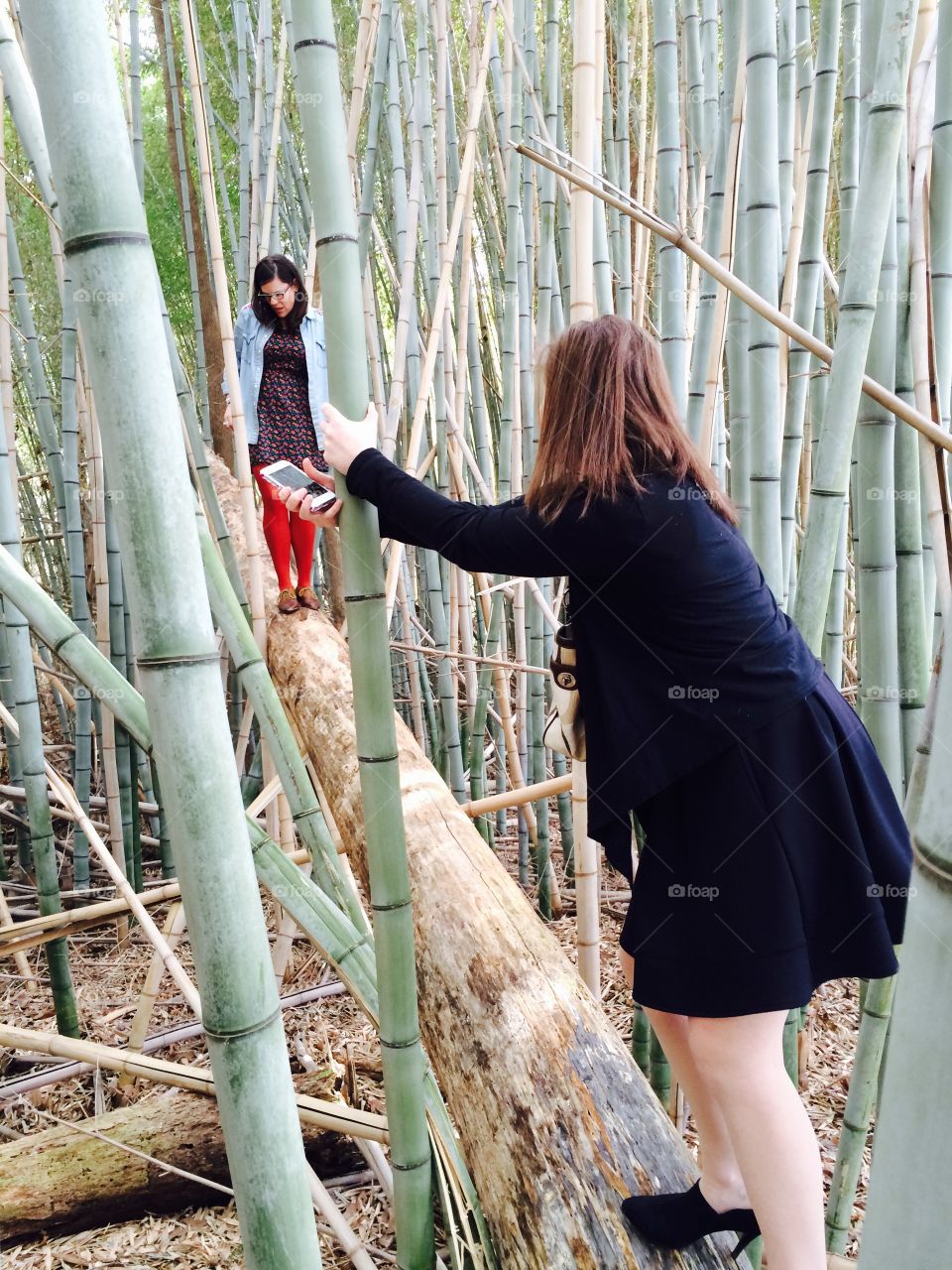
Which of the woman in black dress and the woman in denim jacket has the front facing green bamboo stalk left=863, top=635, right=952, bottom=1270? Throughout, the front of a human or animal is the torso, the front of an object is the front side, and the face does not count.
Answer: the woman in denim jacket

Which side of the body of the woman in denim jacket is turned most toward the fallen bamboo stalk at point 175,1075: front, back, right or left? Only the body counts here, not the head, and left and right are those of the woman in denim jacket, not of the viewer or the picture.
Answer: front

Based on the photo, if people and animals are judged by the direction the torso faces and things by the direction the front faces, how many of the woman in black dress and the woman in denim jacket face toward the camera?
1

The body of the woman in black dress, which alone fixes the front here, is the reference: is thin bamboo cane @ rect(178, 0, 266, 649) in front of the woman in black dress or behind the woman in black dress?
in front

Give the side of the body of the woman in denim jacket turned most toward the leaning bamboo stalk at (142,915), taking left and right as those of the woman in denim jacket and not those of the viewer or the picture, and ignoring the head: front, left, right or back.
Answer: front

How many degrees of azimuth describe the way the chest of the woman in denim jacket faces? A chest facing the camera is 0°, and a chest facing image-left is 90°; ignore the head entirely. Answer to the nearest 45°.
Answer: approximately 0°

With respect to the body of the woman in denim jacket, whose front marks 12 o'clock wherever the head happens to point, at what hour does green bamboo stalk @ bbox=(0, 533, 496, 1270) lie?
The green bamboo stalk is roughly at 12 o'clock from the woman in denim jacket.

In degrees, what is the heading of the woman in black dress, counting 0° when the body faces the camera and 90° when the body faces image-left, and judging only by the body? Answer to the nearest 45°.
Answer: approximately 135°
